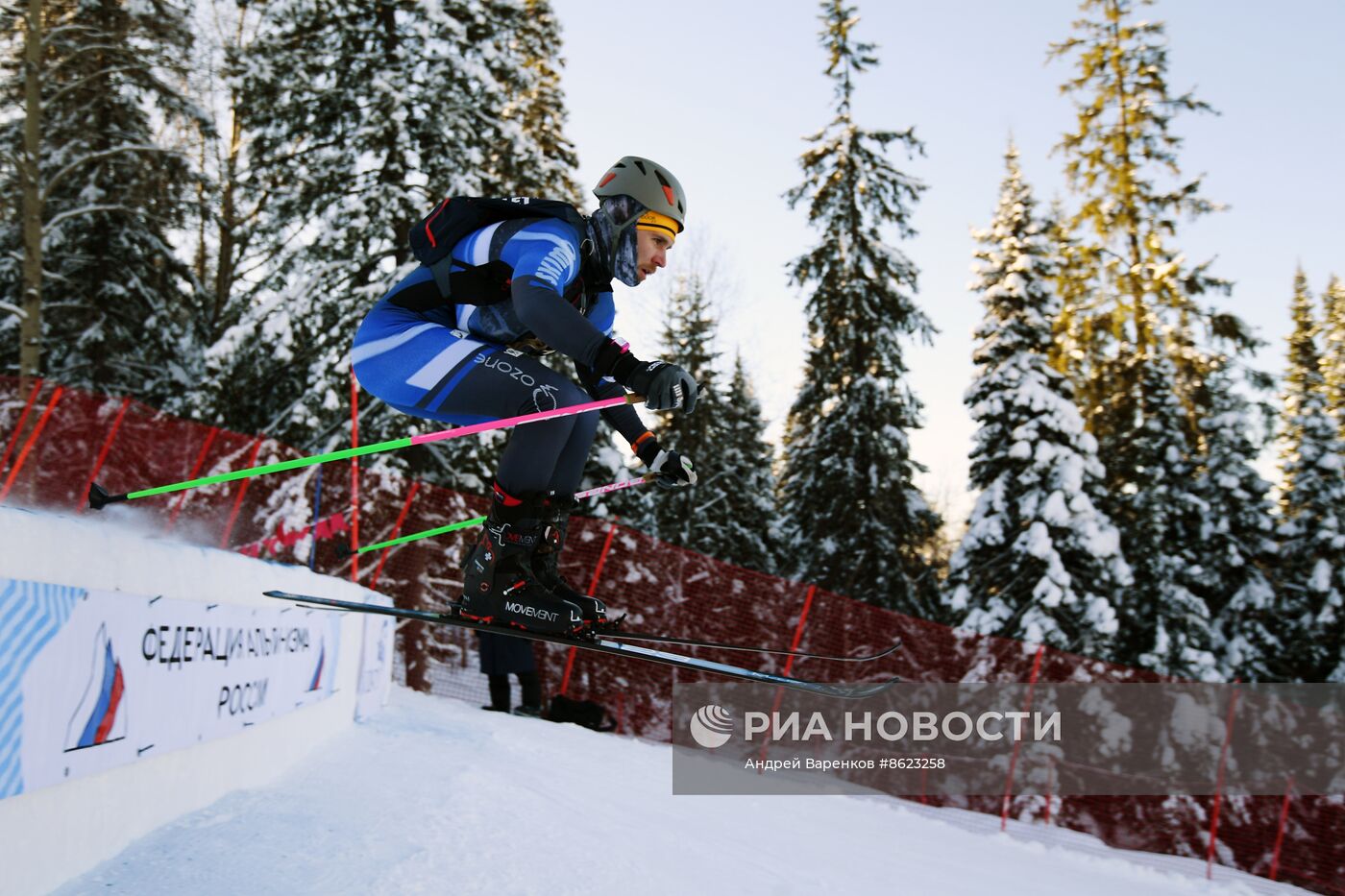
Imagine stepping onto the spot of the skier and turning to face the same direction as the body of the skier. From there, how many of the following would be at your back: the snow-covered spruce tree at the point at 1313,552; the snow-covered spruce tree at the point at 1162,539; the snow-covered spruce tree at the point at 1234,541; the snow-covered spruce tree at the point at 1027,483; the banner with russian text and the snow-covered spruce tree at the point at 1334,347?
1

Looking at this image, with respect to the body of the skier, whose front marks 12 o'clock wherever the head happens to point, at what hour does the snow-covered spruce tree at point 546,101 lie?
The snow-covered spruce tree is roughly at 9 o'clock from the skier.

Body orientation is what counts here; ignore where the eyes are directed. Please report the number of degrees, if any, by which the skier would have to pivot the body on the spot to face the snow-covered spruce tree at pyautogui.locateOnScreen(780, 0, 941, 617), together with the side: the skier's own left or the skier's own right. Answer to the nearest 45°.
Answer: approximately 45° to the skier's own left

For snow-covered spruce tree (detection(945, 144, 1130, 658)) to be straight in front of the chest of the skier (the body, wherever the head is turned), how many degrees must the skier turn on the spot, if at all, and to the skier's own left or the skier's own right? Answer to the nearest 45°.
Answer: approximately 45° to the skier's own left

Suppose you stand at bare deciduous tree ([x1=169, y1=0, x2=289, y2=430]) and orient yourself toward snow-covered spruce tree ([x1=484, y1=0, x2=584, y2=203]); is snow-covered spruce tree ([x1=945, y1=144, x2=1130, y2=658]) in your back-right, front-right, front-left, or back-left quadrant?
front-right

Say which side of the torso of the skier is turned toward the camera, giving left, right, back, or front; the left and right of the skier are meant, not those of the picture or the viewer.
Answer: right

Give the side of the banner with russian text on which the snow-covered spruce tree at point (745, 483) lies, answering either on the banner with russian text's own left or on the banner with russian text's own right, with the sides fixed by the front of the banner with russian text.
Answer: on the banner with russian text's own left

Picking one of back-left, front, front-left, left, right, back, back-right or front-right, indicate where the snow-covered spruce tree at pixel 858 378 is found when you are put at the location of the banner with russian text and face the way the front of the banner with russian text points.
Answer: left

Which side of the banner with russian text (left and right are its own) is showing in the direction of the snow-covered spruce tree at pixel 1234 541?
left

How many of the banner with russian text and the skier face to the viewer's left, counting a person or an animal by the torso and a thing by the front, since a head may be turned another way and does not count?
0

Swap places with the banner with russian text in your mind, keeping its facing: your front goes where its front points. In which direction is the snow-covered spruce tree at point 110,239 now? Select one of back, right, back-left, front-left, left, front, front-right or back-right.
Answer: back-left

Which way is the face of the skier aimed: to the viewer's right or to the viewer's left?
to the viewer's right

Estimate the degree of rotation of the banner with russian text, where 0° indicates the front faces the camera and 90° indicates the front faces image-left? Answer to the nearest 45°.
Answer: approximately 315°

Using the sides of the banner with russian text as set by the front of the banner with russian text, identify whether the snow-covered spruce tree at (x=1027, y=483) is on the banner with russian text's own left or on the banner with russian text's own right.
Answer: on the banner with russian text's own left
